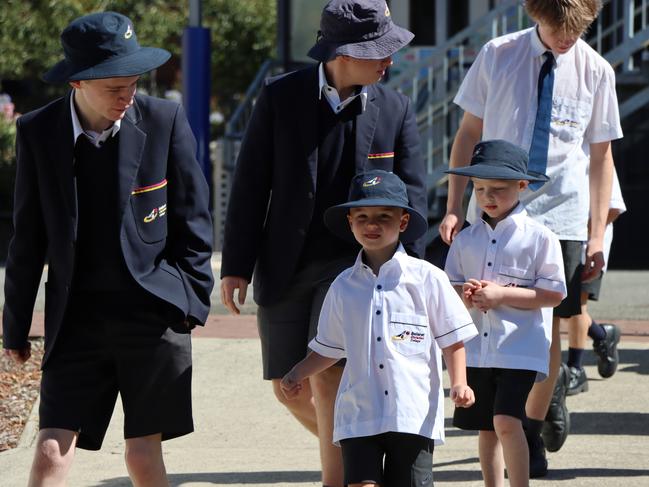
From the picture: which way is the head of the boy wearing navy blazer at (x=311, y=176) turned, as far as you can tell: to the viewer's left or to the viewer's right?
to the viewer's right

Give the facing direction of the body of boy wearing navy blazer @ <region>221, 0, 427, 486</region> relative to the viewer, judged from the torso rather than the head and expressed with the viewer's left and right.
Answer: facing the viewer

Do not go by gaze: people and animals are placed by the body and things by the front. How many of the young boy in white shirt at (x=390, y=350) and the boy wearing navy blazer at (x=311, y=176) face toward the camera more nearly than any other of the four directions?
2

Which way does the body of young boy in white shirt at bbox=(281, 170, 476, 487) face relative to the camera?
toward the camera

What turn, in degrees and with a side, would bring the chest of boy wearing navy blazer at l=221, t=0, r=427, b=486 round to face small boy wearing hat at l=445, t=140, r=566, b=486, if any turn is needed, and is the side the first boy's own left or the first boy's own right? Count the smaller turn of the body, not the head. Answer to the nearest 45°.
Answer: approximately 90° to the first boy's own left

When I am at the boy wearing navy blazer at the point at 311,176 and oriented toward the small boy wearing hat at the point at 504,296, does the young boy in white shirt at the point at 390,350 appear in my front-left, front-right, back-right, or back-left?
front-right

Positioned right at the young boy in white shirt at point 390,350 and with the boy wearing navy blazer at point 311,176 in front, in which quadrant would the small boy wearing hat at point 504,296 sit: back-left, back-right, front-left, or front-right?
front-right

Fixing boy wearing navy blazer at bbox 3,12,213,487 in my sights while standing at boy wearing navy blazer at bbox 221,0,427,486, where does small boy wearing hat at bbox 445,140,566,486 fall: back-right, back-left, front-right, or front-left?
back-left

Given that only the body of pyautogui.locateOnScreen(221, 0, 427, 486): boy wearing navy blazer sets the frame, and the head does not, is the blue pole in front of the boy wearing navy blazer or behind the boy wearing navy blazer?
behind

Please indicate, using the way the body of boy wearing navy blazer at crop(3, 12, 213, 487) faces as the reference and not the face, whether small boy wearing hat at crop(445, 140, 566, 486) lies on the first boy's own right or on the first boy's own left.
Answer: on the first boy's own left

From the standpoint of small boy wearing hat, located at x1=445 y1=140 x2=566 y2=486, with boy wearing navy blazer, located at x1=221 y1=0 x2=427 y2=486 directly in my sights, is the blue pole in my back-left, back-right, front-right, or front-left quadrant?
front-right

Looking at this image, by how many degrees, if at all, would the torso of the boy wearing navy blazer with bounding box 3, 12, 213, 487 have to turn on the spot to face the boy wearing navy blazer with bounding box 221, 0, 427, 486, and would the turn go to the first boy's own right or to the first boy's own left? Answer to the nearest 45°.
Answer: approximately 135° to the first boy's own left

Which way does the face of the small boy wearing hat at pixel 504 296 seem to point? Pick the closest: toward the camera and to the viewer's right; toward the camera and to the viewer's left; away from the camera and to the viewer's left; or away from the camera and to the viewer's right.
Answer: toward the camera and to the viewer's left

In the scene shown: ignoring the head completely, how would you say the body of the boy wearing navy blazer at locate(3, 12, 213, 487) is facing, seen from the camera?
toward the camera

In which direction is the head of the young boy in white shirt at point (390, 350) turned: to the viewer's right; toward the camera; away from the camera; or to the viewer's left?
toward the camera

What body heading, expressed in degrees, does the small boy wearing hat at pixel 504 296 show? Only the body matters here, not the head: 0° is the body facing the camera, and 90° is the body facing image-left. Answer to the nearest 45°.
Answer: approximately 45°
